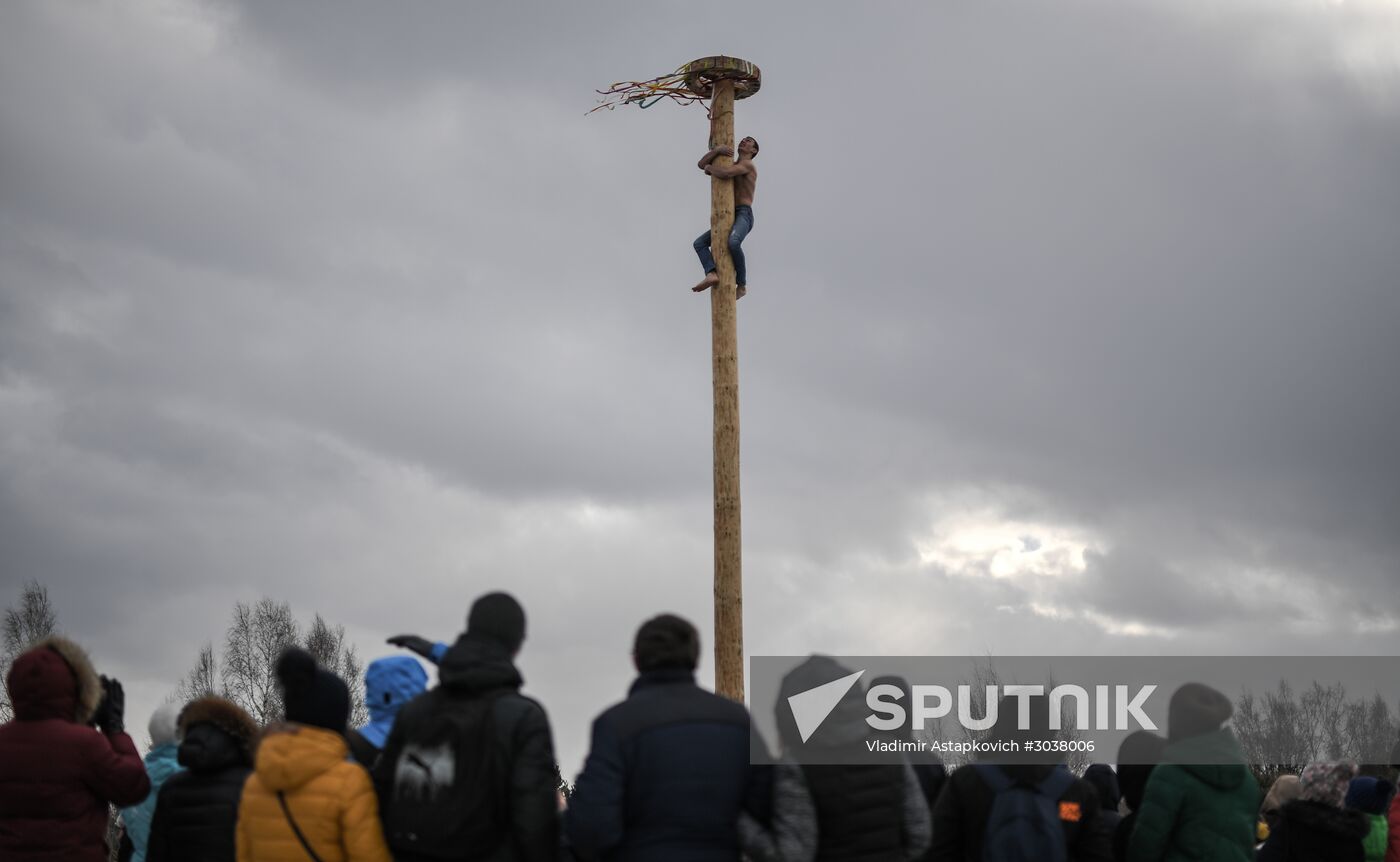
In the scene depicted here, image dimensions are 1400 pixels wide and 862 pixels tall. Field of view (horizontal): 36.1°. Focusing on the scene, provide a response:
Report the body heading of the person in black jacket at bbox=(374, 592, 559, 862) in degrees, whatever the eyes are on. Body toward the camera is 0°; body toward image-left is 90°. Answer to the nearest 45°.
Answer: approximately 225°

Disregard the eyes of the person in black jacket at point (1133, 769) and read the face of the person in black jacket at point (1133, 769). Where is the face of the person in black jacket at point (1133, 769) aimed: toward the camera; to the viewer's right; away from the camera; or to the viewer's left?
away from the camera

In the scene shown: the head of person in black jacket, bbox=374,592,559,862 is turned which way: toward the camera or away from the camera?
away from the camera

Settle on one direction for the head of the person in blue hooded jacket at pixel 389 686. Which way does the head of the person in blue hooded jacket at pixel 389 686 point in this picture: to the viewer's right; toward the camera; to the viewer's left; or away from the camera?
away from the camera

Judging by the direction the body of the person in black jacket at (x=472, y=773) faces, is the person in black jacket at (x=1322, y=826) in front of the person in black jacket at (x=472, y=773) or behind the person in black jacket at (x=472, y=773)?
in front

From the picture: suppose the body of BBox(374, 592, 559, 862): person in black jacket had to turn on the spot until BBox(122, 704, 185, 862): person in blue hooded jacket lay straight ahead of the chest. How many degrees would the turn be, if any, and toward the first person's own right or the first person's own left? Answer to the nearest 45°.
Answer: approximately 90° to the first person's own left

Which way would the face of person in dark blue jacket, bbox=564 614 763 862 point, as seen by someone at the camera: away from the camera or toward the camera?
away from the camera

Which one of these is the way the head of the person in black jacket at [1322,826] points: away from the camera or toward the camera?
away from the camera

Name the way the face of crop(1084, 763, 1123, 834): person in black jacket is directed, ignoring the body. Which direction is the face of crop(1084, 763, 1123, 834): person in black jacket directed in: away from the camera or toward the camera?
away from the camera

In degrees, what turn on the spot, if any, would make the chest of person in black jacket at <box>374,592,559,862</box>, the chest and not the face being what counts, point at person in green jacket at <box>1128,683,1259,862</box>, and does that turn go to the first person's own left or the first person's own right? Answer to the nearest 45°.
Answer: approximately 45° to the first person's own right

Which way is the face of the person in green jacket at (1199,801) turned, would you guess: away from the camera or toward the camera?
away from the camera

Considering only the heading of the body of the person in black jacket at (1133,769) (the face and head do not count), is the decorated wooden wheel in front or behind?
in front

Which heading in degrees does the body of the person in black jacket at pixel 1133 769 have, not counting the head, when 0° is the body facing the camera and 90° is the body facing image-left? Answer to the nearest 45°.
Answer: approximately 180°

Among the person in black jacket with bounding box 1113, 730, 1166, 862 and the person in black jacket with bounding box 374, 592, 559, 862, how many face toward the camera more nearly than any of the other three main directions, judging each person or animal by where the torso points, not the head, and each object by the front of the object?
0

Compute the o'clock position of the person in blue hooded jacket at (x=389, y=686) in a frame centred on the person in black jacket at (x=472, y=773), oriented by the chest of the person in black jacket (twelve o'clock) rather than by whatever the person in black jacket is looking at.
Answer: The person in blue hooded jacket is roughly at 10 o'clock from the person in black jacket.

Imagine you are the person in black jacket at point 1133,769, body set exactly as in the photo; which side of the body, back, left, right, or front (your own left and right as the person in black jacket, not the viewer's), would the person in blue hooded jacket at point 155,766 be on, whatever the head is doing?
left
